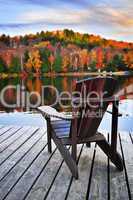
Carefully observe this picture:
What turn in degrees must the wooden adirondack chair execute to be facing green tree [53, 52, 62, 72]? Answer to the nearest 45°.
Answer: approximately 45° to its right

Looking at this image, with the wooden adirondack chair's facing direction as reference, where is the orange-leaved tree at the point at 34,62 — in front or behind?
in front

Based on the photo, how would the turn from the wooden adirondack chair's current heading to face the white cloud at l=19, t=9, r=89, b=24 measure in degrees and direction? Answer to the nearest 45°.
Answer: approximately 45° to its right

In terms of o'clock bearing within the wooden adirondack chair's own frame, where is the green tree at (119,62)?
The green tree is roughly at 2 o'clock from the wooden adirondack chair.

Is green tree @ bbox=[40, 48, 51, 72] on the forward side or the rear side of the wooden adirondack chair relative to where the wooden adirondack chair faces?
on the forward side

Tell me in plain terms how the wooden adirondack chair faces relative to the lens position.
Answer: facing away from the viewer and to the left of the viewer
